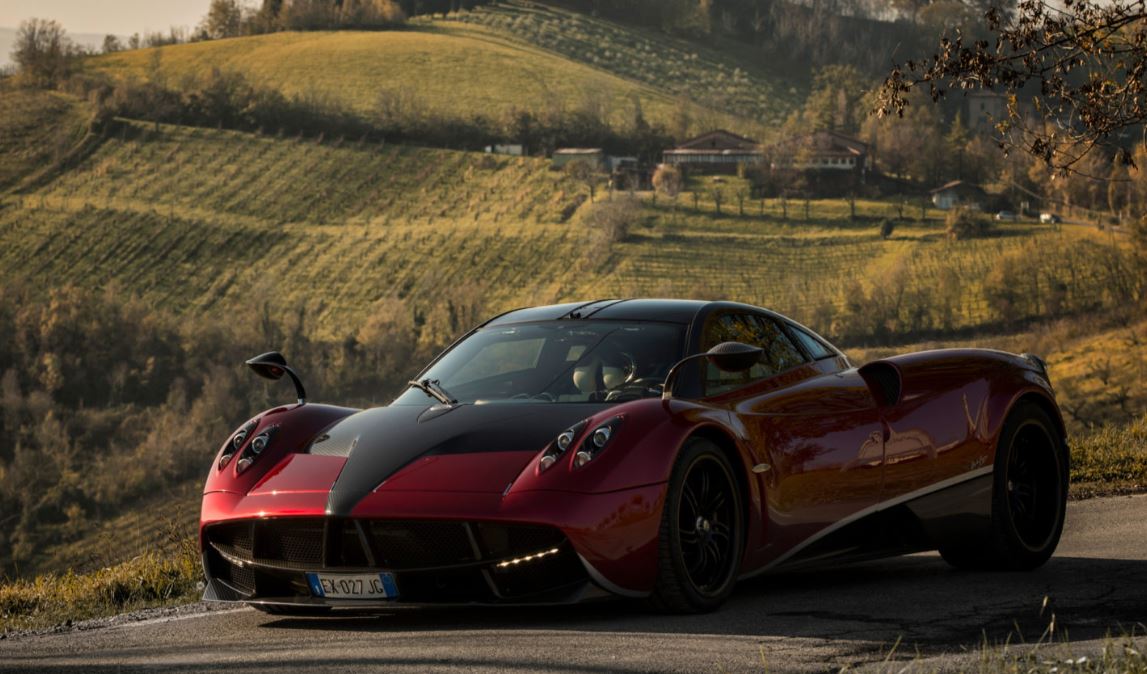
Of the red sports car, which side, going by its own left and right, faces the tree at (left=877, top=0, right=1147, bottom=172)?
back

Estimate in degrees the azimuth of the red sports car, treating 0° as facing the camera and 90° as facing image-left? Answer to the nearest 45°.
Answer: approximately 45°
